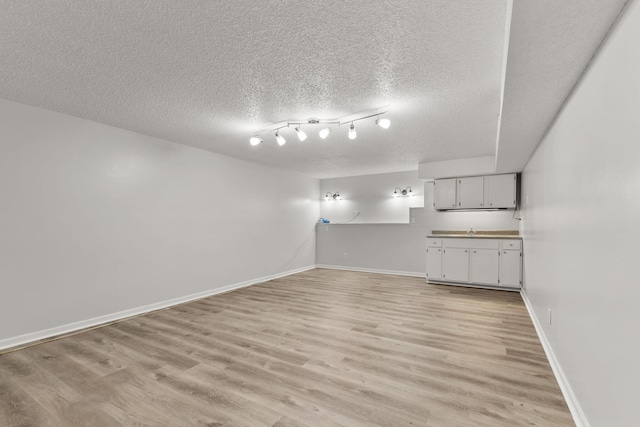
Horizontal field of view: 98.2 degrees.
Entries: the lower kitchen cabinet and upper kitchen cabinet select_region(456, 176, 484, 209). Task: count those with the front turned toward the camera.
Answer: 2

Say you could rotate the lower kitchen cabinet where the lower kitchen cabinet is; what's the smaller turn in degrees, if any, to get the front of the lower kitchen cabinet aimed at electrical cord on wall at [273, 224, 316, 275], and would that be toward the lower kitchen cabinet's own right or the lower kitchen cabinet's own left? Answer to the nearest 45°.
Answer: approximately 90° to the lower kitchen cabinet's own right

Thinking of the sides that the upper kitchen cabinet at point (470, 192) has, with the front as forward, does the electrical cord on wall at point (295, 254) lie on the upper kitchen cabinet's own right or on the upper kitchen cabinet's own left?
on the upper kitchen cabinet's own right

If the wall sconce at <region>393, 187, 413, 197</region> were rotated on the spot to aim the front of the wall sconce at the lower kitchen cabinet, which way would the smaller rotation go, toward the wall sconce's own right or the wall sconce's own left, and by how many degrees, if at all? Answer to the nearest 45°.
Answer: approximately 45° to the wall sconce's own left

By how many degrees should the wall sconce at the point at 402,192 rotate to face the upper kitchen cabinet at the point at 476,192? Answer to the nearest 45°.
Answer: approximately 45° to its left

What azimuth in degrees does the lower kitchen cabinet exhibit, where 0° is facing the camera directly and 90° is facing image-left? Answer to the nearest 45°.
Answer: approximately 0°

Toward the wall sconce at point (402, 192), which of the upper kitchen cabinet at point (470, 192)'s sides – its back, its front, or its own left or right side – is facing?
right

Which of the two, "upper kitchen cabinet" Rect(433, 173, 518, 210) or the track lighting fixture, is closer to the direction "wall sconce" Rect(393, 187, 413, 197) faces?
the track lighting fixture

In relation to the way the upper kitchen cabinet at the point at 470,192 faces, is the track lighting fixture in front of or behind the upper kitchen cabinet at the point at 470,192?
in front

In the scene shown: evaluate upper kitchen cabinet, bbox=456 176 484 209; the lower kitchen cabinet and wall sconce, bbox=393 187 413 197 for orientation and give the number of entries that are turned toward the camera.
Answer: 3

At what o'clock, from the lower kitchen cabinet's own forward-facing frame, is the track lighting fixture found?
The track lighting fixture is roughly at 1 o'clock from the lower kitchen cabinet.

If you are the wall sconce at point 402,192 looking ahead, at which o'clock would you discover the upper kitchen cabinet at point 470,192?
The upper kitchen cabinet is roughly at 10 o'clock from the wall sconce.
